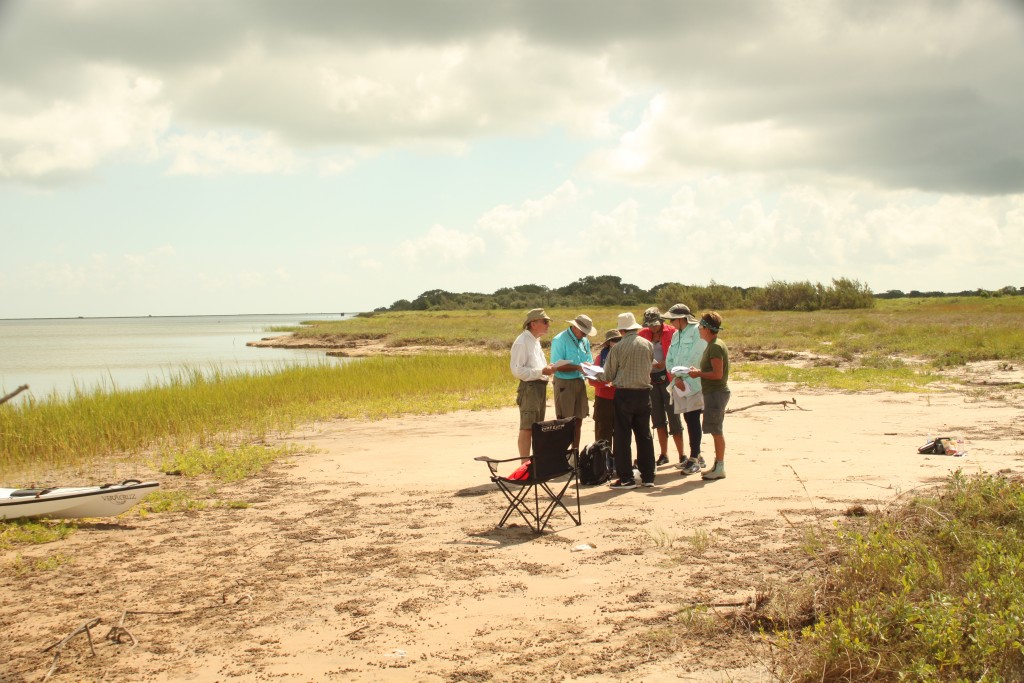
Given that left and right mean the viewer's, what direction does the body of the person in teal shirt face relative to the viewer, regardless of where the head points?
facing the viewer and to the right of the viewer

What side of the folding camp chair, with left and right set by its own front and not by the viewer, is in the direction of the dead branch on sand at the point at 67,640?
left

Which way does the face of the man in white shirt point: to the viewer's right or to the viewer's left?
to the viewer's right

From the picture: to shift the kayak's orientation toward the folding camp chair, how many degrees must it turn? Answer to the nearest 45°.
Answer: approximately 45° to its right

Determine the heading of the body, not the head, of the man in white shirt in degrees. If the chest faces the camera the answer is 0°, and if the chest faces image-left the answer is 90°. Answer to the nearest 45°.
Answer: approximately 270°

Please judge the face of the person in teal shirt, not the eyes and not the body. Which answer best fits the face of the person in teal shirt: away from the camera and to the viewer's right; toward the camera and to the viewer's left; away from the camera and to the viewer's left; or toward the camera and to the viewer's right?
toward the camera and to the viewer's right

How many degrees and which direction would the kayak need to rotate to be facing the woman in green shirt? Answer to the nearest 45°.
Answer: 0° — it already faces them

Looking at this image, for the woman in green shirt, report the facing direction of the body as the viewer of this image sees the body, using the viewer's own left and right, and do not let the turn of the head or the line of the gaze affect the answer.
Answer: facing to the left of the viewer

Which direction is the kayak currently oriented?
to the viewer's right

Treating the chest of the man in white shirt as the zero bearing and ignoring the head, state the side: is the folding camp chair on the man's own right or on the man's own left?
on the man's own right

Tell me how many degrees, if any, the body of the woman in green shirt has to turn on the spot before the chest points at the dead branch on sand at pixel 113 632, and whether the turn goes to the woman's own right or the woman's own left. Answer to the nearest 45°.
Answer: approximately 45° to the woman's own left

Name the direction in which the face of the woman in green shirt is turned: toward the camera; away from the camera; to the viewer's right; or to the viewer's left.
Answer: to the viewer's left

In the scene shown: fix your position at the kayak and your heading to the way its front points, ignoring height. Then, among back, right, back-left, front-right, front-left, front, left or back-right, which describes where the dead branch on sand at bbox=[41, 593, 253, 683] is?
right

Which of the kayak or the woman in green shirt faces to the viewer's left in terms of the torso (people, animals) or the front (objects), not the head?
the woman in green shirt

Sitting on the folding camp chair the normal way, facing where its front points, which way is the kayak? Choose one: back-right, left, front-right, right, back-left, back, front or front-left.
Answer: front-left

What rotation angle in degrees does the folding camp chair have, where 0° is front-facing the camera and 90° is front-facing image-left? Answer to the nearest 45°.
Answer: approximately 135°

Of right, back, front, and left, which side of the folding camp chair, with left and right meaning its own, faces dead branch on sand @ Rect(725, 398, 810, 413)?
right
